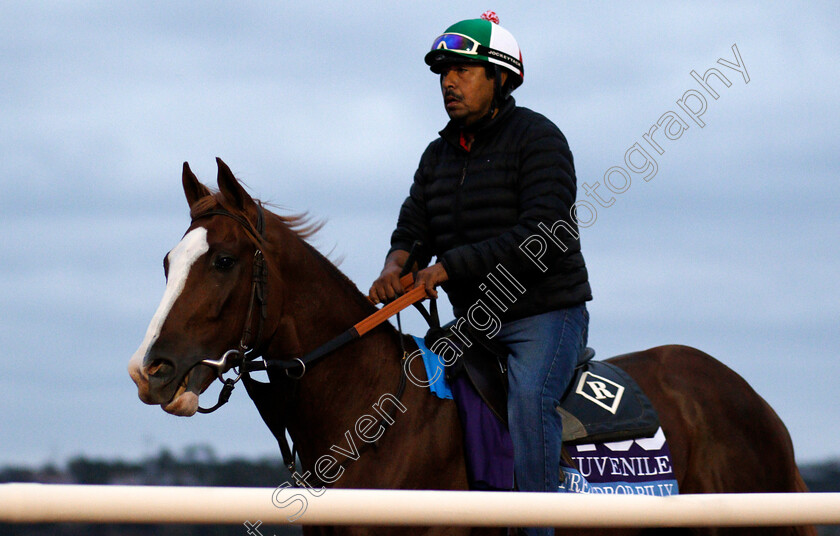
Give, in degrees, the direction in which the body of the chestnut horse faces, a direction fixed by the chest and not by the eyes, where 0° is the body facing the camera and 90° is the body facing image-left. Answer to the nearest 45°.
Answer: approximately 90°

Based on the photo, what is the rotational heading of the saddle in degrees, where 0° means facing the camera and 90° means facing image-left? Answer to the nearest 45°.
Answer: approximately 90°

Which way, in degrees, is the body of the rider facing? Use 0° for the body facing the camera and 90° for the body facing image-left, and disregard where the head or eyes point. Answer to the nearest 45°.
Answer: approximately 45°

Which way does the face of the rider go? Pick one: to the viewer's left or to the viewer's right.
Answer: to the viewer's left

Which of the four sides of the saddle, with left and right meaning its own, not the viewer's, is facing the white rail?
left
